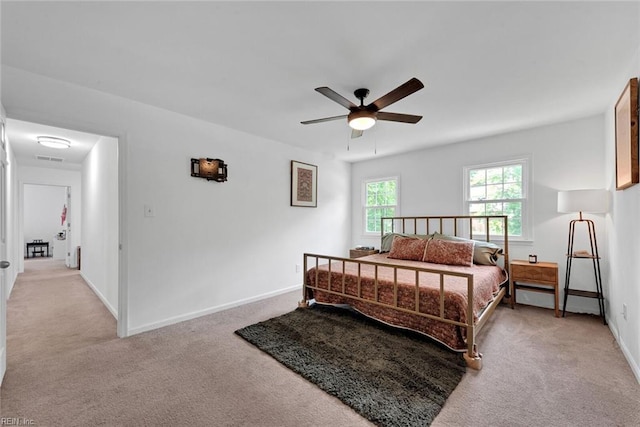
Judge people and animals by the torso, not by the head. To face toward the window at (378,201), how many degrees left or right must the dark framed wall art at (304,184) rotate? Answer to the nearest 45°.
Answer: approximately 90° to its left

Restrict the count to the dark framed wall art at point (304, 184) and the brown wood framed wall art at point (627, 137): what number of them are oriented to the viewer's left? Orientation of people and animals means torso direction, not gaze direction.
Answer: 1

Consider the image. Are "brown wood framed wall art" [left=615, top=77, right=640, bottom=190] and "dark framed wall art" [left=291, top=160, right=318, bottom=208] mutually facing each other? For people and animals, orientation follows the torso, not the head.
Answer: yes

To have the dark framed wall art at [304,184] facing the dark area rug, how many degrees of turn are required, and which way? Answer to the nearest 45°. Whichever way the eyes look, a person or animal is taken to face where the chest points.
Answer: approximately 45° to its right

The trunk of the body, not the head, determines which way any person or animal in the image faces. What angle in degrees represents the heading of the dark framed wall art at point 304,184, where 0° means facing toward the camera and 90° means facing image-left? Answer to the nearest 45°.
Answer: approximately 315°

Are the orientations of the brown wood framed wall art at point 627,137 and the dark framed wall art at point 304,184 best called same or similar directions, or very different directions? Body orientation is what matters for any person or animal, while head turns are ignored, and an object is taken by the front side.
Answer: very different directions

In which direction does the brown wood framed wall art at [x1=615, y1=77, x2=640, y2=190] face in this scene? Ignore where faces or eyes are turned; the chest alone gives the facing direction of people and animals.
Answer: to the viewer's left

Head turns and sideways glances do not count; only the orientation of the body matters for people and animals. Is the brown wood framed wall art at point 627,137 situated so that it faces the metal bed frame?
yes

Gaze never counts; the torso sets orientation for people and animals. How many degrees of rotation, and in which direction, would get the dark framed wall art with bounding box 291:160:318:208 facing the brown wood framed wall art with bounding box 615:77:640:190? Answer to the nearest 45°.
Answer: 0° — it already faces it
